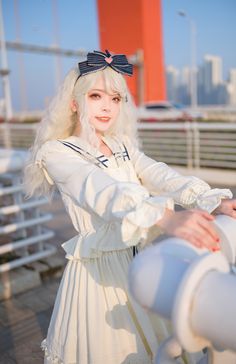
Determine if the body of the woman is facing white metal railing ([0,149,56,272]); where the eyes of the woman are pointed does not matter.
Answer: no

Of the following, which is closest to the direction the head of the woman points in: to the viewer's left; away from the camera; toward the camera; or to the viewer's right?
toward the camera

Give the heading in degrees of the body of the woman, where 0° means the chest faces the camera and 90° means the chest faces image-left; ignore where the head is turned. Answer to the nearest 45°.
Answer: approximately 315°

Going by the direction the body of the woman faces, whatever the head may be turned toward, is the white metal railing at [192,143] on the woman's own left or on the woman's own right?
on the woman's own left

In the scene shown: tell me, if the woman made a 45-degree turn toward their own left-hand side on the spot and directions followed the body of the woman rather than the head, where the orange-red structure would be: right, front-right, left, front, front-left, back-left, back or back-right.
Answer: left
